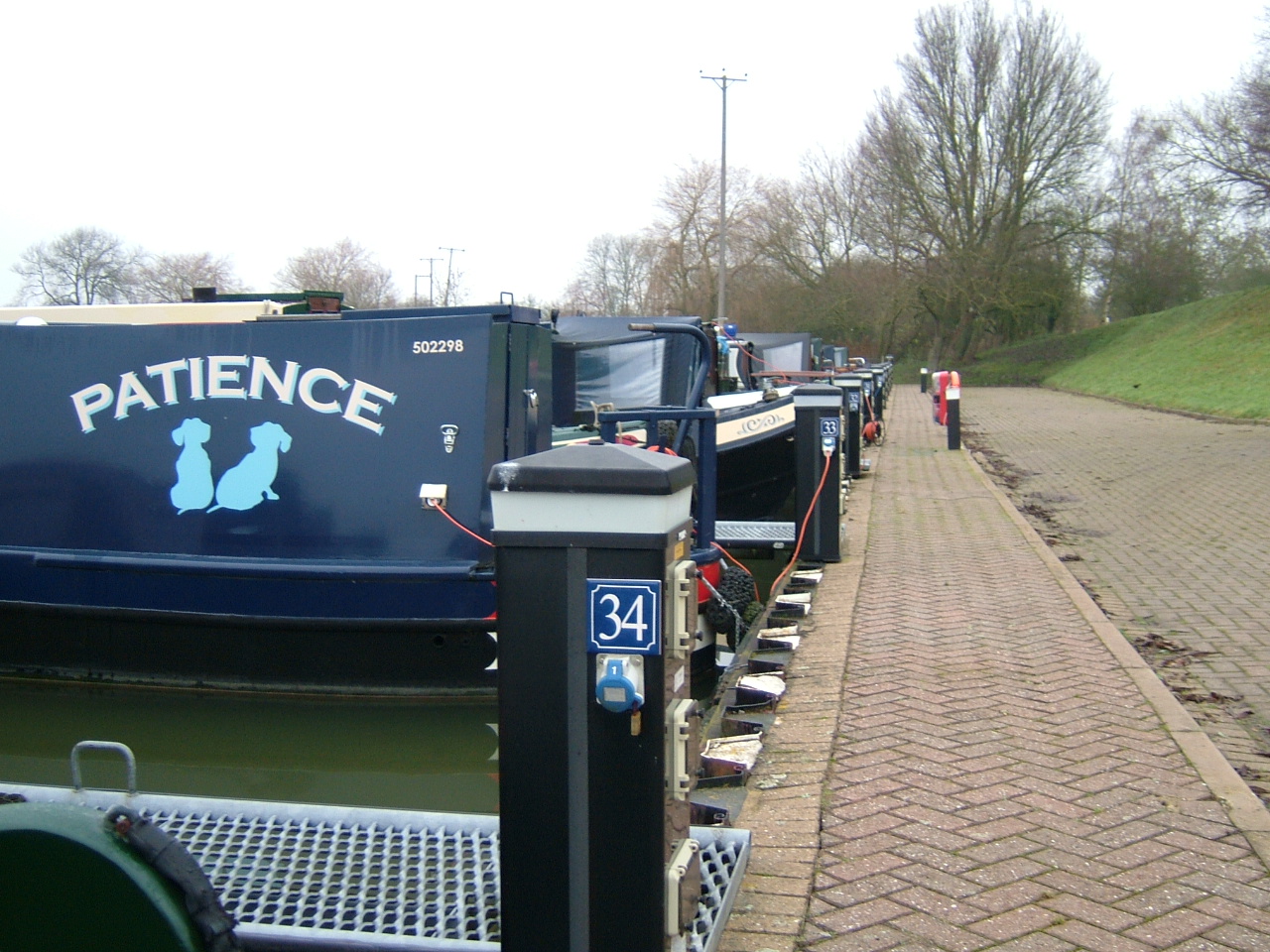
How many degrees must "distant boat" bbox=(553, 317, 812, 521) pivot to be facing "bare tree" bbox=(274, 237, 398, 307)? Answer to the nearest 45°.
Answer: approximately 90° to its left

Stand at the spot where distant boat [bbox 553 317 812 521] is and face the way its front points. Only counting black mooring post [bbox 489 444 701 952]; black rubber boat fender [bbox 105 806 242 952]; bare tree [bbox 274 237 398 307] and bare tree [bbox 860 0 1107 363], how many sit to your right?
2
